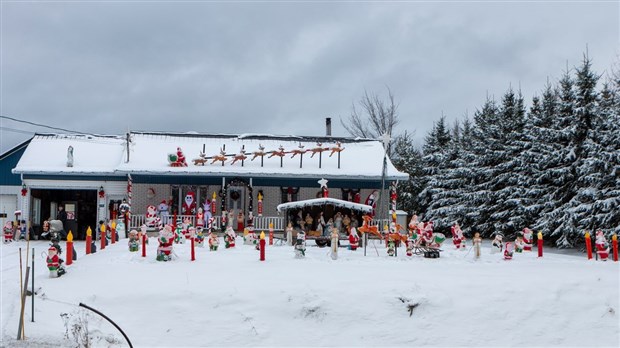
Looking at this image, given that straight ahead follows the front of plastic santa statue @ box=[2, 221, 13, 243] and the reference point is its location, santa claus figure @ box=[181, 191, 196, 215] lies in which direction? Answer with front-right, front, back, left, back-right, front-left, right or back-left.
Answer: left

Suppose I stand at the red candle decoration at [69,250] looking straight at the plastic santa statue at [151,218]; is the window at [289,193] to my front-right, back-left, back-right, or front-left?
front-right

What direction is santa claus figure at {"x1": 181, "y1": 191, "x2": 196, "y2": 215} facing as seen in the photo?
toward the camera

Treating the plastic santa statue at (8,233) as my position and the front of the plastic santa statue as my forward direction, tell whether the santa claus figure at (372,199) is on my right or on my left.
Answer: on my left

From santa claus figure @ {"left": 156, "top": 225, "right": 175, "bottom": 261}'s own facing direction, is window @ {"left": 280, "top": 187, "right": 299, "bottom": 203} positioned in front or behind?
behind

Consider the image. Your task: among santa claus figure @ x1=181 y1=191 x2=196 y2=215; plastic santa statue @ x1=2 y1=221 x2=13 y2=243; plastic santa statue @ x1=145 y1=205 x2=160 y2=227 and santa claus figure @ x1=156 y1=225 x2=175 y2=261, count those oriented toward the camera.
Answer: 4

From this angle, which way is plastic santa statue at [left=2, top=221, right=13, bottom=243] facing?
toward the camera

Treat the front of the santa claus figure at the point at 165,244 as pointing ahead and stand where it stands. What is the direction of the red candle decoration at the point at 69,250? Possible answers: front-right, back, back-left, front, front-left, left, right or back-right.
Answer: right

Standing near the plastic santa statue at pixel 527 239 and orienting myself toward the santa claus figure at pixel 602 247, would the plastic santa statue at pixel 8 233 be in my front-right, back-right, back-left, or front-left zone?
back-right

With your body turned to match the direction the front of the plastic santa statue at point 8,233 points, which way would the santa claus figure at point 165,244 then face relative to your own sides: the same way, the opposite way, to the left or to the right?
the same way

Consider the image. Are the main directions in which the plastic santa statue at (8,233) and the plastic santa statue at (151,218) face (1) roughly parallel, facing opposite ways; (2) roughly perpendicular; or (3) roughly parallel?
roughly parallel

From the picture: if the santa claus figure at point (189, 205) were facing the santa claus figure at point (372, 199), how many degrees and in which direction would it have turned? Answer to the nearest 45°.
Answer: approximately 90° to its left

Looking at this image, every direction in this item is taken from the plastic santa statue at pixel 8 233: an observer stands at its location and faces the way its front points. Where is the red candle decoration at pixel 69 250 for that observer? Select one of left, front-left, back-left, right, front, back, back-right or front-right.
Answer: front

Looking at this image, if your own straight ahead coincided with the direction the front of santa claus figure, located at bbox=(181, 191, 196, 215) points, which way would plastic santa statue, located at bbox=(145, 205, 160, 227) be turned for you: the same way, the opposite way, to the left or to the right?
the same way

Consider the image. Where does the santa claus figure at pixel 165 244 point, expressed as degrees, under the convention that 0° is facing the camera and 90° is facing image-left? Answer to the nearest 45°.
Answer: approximately 0°

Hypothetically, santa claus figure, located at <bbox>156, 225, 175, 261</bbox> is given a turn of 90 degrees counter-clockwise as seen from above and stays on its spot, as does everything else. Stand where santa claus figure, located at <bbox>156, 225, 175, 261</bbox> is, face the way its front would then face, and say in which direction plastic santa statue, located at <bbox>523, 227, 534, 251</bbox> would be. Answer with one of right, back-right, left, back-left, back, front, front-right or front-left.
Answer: front

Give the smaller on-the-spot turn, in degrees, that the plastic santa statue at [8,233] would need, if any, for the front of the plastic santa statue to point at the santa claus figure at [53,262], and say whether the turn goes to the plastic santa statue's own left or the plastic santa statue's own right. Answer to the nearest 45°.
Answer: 0° — it already faces it
